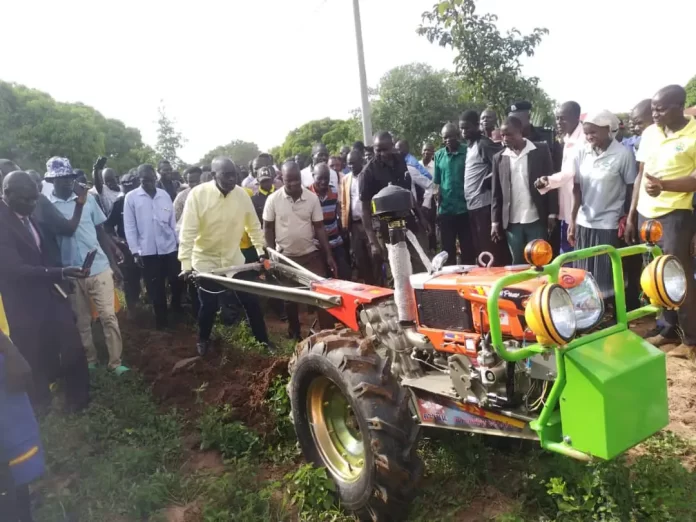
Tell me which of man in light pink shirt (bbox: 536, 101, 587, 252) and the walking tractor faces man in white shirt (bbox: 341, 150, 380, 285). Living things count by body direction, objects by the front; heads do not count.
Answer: man in light pink shirt (bbox: 536, 101, 587, 252)

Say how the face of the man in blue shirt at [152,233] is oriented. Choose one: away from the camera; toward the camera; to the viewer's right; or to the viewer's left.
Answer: toward the camera

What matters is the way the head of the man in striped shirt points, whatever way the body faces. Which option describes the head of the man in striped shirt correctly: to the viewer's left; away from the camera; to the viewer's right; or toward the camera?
toward the camera

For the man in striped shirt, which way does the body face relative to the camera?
toward the camera

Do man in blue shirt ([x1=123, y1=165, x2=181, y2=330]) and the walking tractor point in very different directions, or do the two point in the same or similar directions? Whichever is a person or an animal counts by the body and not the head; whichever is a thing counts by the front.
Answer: same or similar directions

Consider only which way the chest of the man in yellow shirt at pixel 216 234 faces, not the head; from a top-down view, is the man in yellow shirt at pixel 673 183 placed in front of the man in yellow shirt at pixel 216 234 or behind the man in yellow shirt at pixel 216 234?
in front

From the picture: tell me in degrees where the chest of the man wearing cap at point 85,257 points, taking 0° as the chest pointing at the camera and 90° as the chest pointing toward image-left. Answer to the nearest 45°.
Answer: approximately 315°

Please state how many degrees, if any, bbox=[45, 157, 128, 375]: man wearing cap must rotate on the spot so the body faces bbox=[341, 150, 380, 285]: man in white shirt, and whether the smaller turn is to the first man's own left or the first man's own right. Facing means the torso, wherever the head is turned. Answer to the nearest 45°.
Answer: approximately 45° to the first man's own left

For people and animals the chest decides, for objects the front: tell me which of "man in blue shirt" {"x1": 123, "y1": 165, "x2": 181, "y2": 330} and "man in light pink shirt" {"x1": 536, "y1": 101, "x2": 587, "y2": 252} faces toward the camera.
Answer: the man in blue shirt

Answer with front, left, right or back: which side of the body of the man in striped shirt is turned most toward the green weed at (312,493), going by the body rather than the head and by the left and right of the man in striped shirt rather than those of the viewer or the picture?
front

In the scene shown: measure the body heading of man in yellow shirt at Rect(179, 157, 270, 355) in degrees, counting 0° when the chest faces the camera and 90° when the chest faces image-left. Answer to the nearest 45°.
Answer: approximately 315°

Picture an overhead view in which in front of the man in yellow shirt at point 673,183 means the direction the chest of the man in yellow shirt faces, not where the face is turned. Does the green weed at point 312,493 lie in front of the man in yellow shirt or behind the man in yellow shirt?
in front

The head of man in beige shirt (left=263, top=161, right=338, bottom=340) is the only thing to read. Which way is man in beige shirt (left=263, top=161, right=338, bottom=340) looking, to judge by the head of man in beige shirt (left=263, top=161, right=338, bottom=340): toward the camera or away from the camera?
toward the camera

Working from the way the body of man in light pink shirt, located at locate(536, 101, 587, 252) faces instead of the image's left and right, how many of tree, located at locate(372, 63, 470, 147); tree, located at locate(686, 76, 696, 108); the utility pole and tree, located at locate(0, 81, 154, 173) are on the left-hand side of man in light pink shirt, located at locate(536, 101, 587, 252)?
0

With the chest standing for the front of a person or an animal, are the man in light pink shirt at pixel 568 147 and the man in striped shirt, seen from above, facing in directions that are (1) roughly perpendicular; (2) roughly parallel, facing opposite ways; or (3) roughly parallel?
roughly perpendicular

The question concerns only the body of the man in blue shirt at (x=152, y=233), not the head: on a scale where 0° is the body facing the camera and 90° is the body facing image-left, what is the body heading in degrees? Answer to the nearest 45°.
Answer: approximately 0°

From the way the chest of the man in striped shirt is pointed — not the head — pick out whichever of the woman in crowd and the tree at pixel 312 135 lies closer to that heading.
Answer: the woman in crowd
